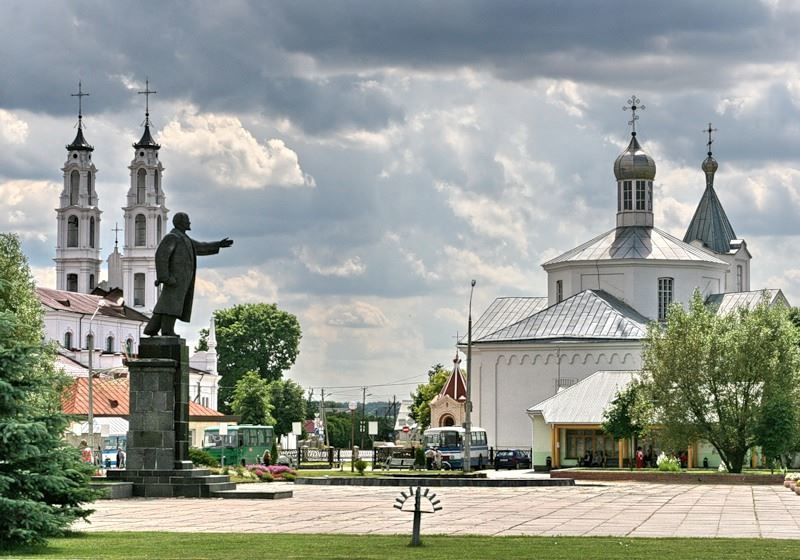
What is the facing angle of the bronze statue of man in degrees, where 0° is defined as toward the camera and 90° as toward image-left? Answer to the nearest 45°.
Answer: approximately 270°
